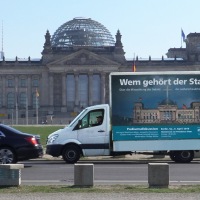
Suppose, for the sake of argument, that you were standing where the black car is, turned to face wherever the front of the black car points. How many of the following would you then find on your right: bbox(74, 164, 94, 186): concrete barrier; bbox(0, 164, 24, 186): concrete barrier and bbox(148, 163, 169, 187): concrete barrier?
0

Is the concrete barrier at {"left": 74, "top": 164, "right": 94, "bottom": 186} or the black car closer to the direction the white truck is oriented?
the black car

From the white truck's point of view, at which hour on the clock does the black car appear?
The black car is roughly at 11 o'clock from the white truck.

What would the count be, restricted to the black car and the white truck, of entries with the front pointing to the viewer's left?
2

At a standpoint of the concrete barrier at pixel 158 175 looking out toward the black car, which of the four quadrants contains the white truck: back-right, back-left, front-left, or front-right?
front-right

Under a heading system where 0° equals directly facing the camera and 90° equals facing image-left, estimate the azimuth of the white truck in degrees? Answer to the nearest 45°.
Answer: approximately 90°

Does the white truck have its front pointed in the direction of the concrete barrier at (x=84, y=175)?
no

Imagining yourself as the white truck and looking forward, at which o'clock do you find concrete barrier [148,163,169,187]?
The concrete barrier is roughly at 9 o'clock from the white truck.

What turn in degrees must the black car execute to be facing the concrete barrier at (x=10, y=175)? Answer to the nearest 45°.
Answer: approximately 90° to its left

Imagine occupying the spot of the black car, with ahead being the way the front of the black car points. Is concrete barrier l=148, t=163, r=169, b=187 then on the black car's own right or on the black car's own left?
on the black car's own left

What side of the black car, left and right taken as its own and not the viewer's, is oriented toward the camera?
left

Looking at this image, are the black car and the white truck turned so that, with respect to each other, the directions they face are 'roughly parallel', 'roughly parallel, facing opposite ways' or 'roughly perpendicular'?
roughly parallel

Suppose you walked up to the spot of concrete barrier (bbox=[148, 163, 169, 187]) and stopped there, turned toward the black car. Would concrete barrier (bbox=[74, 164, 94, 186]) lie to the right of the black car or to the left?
left
